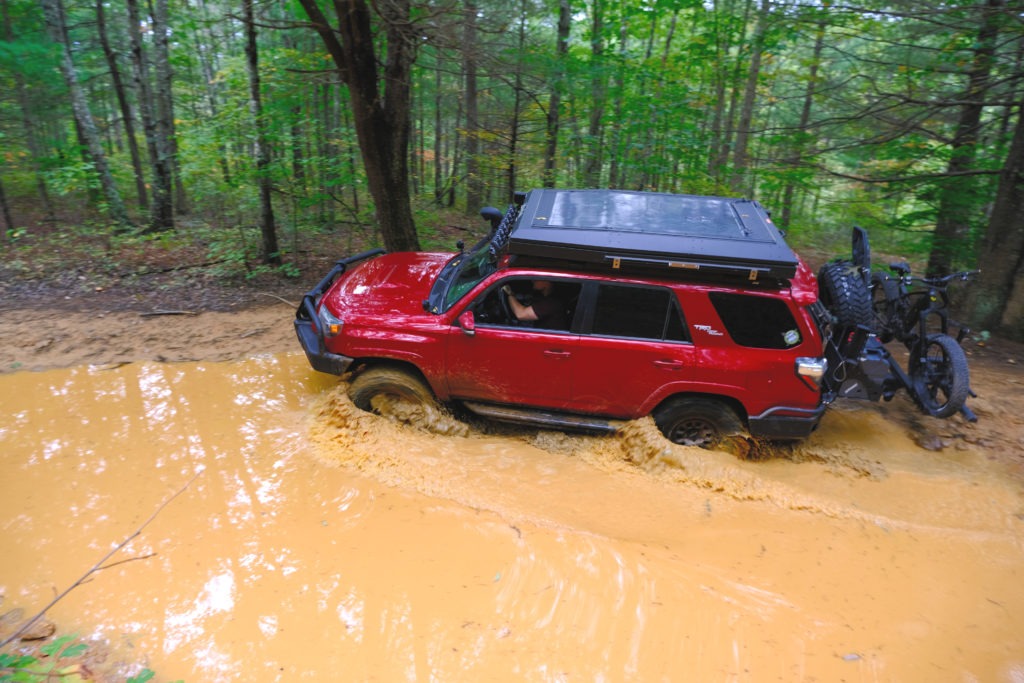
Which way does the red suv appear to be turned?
to the viewer's left

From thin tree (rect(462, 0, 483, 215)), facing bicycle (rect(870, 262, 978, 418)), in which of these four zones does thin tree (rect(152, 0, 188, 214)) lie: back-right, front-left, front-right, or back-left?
back-right

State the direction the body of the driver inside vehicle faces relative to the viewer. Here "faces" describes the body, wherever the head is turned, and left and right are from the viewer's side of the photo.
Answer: facing to the left of the viewer

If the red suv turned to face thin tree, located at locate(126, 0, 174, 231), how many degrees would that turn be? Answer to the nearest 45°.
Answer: approximately 45° to its right

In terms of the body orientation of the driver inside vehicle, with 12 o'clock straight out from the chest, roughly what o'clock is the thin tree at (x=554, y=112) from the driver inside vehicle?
The thin tree is roughly at 3 o'clock from the driver inside vehicle.

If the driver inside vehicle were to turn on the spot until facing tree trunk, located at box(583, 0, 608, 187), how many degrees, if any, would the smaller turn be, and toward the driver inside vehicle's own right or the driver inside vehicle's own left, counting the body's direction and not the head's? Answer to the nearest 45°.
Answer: approximately 90° to the driver inside vehicle's own right

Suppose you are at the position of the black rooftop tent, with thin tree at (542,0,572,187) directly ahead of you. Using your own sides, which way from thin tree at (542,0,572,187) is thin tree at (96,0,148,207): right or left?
left

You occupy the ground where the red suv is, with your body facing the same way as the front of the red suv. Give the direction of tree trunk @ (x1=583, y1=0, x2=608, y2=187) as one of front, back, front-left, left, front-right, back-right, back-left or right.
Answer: right

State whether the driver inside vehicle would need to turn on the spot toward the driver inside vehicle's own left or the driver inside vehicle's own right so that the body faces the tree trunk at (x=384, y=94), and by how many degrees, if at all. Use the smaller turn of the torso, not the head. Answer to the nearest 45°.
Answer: approximately 45° to the driver inside vehicle's own right
